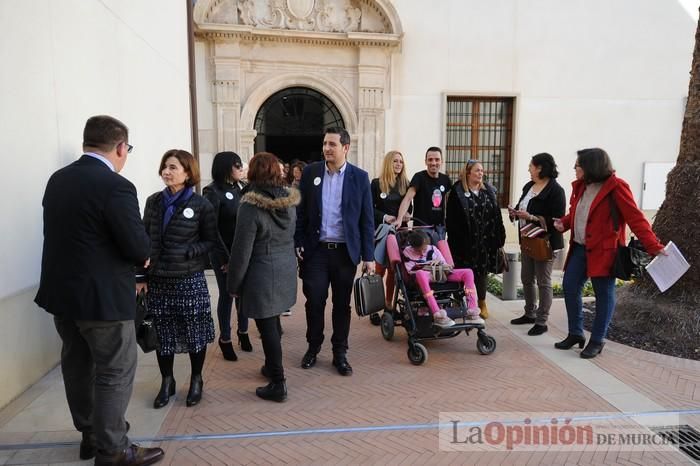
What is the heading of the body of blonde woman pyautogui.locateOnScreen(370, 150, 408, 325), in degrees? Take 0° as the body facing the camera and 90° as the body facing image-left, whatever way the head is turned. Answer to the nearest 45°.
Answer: approximately 315°

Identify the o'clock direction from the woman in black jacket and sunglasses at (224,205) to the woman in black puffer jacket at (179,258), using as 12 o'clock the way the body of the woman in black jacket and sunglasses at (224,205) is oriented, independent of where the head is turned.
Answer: the woman in black puffer jacket at (179,258) is roughly at 2 o'clock from the woman in black jacket and sunglasses at (224,205).

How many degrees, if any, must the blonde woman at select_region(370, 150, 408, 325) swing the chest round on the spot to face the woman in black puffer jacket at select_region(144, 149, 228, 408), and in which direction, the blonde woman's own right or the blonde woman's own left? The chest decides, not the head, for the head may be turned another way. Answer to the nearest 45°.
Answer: approximately 90° to the blonde woman's own right

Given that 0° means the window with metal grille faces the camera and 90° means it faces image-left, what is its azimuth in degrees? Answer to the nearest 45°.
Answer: approximately 0°

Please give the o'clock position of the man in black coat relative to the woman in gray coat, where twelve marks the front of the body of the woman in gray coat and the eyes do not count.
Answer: The man in black coat is roughly at 9 o'clock from the woman in gray coat.

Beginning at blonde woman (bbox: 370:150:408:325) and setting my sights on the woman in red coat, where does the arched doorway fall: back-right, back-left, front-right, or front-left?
back-left

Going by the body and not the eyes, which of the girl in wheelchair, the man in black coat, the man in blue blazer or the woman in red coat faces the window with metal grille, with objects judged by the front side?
the man in black coat

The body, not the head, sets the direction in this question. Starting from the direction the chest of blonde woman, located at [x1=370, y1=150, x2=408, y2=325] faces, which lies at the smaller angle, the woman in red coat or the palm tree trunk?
the woman in red coat

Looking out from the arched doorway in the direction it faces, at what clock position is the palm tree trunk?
The palm tree trunk is roughly at 11 o'clock from the arched doorway.

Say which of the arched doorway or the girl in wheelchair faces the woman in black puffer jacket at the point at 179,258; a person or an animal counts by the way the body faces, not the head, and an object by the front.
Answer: the arched doorway

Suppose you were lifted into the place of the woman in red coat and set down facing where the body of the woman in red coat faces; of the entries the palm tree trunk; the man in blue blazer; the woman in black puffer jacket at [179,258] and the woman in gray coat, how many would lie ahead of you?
3
